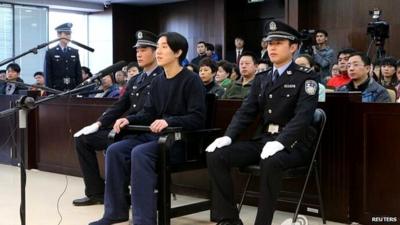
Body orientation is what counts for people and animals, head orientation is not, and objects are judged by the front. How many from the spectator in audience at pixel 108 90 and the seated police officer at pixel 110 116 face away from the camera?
0

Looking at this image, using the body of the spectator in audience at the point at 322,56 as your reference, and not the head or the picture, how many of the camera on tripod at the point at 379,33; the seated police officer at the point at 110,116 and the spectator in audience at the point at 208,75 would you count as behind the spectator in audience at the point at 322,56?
1

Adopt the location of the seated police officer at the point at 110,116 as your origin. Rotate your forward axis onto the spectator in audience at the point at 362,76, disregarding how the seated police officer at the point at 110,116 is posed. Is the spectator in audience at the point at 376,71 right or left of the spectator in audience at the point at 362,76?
left

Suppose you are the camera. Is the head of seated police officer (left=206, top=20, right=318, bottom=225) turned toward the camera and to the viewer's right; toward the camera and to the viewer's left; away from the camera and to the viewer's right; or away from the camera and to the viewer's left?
toward the camera and to the viewer's left

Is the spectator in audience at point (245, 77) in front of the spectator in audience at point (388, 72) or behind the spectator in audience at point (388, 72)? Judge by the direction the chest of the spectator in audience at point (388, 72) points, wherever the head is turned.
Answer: in front

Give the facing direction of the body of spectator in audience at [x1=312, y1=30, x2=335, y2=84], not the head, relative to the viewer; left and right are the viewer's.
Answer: facing the viewer and to the left of the viewer

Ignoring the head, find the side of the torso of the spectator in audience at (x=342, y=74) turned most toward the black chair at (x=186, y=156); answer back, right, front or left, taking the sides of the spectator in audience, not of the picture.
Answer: front

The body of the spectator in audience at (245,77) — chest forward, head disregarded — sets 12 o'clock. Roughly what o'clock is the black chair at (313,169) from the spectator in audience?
The black chair is roughly at 10 o'clock from the spectator in audience.

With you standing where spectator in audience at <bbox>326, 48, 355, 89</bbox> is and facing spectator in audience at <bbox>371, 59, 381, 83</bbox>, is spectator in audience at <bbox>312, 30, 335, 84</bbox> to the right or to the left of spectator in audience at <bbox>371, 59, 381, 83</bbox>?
left

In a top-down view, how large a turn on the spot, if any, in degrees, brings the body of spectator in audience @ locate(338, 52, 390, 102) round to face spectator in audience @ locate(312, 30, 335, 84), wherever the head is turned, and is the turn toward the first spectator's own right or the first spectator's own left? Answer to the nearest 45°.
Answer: approximately 135° to the first spectator's own right

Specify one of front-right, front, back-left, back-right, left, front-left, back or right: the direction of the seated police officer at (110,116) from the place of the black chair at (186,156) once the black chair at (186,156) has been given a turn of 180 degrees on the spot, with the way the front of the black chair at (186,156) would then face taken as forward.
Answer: left

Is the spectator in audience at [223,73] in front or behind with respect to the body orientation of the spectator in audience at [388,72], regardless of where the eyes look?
in front

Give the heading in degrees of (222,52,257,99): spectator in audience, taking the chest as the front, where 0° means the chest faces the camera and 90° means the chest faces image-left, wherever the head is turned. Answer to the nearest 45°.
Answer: approximately 45°
